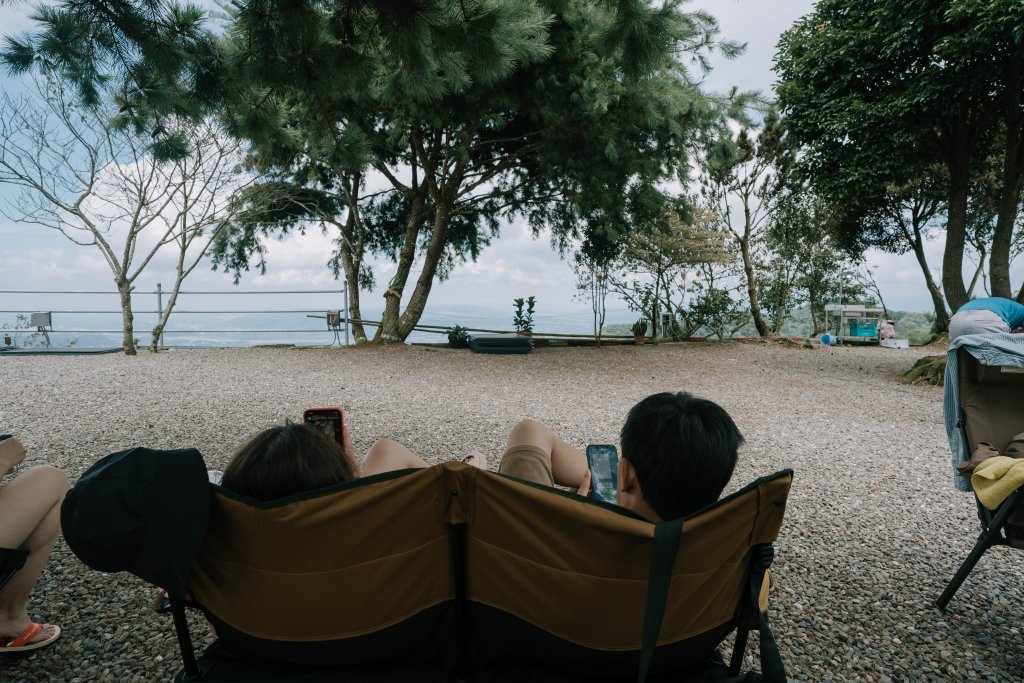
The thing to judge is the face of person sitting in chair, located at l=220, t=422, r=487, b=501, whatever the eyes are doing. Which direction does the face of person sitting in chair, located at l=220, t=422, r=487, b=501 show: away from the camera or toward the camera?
away from the camera

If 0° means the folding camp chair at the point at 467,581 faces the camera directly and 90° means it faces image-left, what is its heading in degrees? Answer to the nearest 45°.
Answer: approximately 180°

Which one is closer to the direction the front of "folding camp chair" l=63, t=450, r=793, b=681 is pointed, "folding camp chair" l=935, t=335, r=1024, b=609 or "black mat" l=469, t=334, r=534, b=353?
the black mat

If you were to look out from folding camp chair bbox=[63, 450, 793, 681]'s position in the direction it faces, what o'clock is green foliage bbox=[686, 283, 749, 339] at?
The green foliage is roughly at 1 o'clock from the folding camp chair.

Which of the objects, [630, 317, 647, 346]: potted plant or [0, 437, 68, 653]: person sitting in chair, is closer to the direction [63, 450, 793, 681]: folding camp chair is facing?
the potted plant
